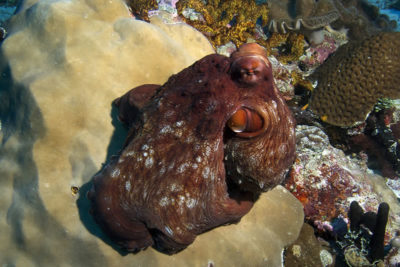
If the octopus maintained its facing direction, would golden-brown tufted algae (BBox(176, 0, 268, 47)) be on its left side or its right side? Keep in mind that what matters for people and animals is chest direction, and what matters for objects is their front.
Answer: on its left

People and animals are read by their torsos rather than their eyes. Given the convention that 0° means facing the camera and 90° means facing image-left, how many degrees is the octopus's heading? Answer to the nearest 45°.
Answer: approximately 270°
